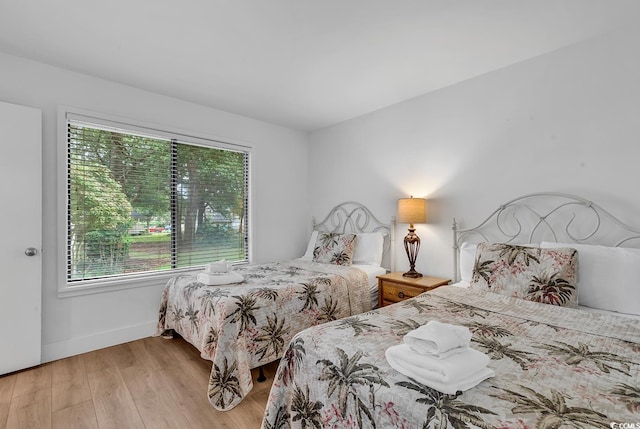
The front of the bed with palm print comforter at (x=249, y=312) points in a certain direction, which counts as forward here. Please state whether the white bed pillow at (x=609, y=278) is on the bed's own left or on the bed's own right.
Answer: on the bed's own left

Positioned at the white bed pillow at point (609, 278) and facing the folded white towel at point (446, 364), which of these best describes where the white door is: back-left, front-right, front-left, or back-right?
front-right

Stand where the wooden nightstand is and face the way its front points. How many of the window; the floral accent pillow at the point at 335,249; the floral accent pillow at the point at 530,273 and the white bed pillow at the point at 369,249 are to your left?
1

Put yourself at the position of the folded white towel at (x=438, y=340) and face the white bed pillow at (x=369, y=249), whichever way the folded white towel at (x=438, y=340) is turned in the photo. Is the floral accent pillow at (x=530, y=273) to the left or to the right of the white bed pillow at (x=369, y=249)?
right

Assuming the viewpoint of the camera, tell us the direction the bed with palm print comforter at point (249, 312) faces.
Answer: facing the viewer and to the left of the viewer

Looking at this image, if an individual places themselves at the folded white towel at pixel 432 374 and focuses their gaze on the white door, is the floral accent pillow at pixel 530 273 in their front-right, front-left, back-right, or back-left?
back-right

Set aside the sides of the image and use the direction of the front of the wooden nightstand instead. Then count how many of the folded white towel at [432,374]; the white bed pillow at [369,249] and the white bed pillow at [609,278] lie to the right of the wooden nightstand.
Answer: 1

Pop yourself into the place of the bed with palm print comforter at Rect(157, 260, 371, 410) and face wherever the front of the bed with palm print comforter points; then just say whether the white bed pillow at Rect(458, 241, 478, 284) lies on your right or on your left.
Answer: on your left

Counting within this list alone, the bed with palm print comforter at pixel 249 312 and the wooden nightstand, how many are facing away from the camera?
0

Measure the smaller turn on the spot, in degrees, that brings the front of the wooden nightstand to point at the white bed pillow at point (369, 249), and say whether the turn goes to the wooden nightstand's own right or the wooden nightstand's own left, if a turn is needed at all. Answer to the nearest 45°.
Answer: approximately 90° to the wooden nightstand's own right
